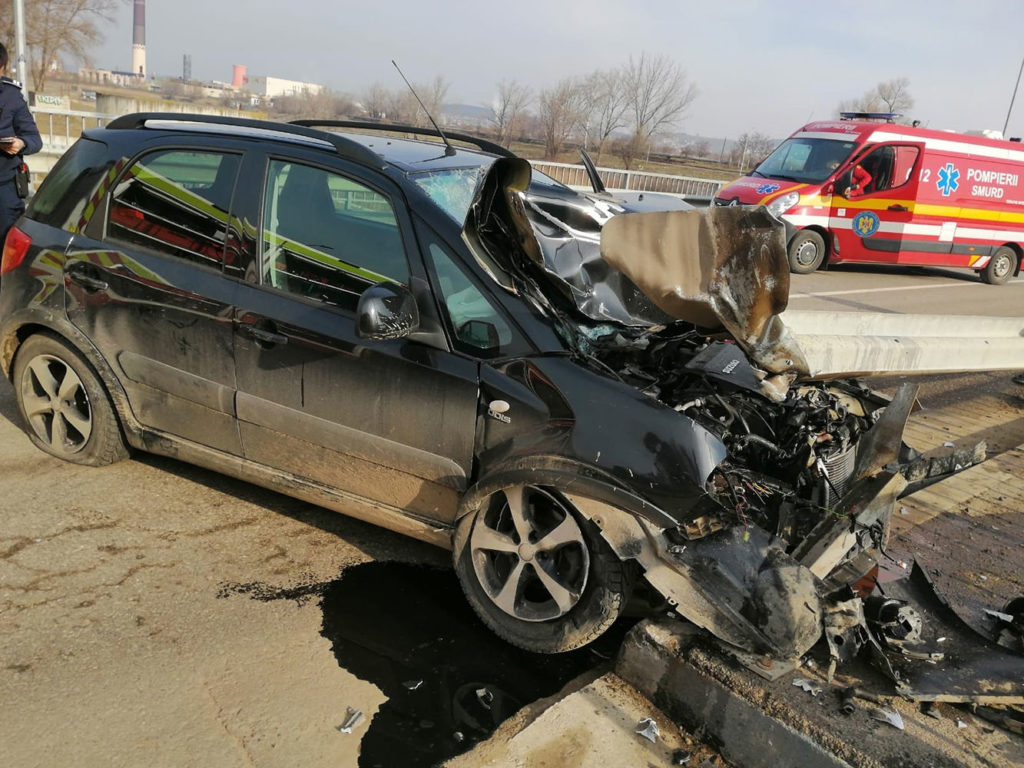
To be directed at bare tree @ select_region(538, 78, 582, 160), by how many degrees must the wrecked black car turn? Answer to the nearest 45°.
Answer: approximately 135° to its left

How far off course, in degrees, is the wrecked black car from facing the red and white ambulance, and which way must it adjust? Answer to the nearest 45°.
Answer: approximately 90° to its left

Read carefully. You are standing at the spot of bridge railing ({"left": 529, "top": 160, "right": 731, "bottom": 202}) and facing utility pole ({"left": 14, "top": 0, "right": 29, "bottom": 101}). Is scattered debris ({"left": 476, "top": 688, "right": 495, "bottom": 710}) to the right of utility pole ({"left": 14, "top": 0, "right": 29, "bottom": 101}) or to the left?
left

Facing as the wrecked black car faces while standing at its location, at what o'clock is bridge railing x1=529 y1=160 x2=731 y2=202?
The bridge railing is roughly at 8 o'clock from the wrecked black car.

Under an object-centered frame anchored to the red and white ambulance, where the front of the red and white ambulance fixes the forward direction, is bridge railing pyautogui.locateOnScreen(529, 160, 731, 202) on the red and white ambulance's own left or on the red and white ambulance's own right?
on the red and white ambulance's own right

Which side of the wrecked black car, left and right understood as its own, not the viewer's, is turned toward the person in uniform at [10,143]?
back

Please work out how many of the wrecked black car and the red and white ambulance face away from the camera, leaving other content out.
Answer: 0

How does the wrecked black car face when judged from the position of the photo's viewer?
facing the viewer and to the right of the viewer

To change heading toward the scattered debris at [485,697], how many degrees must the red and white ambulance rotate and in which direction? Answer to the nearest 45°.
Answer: approximately 45° to its left

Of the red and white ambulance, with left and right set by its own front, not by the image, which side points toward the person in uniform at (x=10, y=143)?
front
